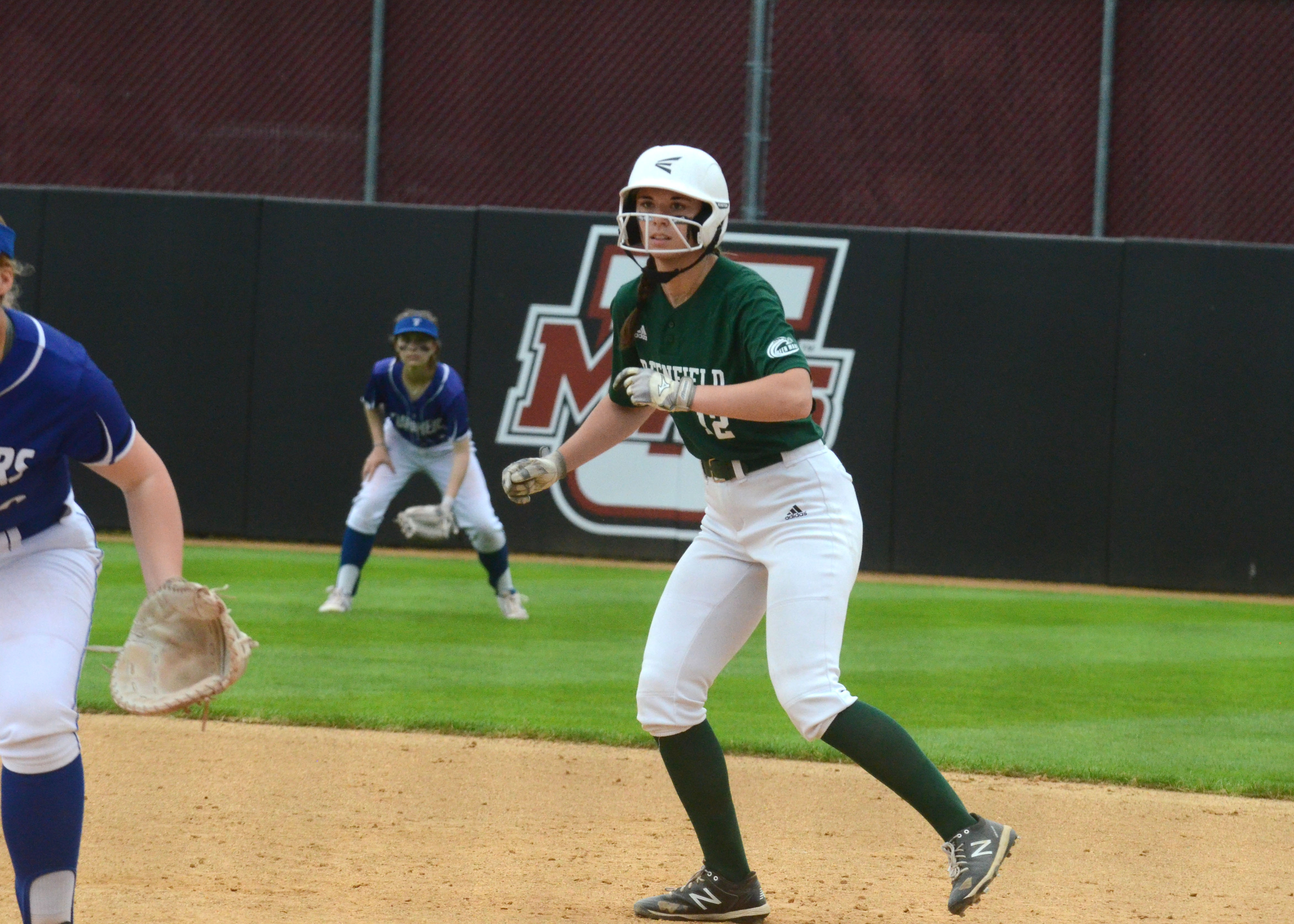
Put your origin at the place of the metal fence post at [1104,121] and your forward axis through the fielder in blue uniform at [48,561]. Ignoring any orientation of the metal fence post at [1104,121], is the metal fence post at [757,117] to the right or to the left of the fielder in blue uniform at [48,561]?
right

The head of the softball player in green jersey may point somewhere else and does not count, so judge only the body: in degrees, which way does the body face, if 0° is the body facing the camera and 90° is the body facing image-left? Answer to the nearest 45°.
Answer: approximately 45°

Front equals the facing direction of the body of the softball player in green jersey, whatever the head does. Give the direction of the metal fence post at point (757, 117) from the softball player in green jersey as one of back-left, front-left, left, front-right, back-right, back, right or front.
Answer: back-right

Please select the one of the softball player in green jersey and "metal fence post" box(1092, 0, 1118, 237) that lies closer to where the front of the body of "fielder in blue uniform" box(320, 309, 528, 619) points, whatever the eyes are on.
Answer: the softball player in green jersey

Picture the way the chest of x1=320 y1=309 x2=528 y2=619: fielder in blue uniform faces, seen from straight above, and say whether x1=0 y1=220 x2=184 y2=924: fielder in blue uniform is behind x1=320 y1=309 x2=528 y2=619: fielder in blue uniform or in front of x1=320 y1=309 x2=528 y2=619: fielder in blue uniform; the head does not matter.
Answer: in front

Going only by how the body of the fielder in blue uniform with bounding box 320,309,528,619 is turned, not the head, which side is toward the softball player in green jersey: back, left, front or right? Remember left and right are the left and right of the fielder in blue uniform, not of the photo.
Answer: front

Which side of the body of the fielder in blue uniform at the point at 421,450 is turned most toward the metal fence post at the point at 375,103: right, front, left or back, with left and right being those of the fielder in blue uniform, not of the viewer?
back
